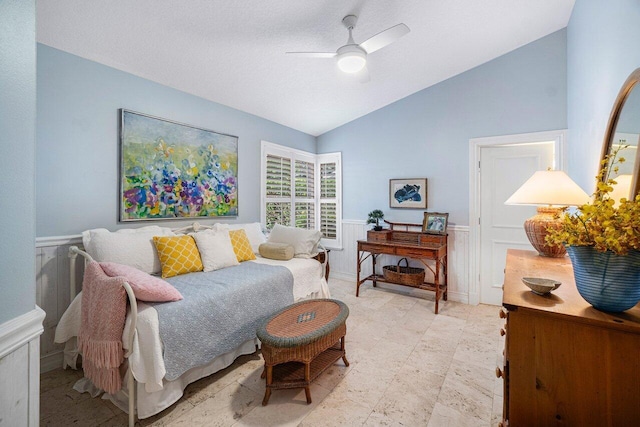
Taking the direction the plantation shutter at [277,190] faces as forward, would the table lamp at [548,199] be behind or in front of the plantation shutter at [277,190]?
in front

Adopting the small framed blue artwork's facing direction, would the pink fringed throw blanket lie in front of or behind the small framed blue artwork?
in front

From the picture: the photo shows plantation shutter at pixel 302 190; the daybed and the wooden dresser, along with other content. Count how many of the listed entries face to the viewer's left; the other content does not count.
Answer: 1

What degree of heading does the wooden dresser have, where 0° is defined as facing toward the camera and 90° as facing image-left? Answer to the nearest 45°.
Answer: approximately 90°

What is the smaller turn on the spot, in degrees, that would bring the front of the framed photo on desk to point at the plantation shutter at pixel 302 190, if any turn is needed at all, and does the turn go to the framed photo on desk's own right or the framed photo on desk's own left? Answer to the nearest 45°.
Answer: approximately 90° to the framed photo on desk's own right

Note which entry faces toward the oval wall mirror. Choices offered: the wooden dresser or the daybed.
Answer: the daybed

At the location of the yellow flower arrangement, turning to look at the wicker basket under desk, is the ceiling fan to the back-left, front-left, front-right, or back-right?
front-left

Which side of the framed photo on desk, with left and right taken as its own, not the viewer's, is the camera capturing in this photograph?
front

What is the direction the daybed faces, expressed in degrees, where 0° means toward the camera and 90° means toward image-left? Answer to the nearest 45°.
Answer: approximately 315°

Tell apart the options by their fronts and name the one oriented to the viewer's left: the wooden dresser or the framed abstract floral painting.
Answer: the wooden dresser

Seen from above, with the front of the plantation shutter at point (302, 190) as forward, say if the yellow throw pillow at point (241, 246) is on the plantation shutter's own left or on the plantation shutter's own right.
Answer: on the plantation shutter's own right

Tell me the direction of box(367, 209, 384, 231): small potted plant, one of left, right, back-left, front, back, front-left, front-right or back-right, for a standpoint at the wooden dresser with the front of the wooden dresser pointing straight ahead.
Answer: front-right

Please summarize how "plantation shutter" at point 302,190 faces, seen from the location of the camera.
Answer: facing the viewer and to the right of the viewer
